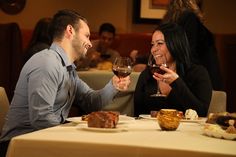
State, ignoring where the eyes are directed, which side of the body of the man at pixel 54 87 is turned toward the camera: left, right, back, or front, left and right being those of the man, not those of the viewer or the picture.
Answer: right

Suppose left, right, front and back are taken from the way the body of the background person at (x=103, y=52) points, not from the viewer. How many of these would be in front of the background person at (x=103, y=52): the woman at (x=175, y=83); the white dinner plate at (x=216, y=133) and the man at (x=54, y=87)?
3

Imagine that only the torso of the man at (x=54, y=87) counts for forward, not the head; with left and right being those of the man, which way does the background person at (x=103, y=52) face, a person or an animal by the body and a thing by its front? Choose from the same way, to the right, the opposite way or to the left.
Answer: to the right

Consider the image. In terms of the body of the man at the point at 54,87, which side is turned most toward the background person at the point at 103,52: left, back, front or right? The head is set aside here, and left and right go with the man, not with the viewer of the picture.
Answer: left

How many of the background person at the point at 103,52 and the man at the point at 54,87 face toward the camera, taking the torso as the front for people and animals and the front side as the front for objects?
1

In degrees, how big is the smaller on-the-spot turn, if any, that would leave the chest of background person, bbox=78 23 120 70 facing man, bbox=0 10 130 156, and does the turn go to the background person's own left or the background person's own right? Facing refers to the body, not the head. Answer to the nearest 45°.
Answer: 0° — they already face them

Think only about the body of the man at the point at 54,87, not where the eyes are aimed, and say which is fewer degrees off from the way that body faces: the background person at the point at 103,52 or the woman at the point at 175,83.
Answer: the woman

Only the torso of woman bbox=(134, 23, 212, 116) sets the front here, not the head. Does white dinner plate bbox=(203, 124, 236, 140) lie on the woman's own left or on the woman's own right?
on the woman's own left

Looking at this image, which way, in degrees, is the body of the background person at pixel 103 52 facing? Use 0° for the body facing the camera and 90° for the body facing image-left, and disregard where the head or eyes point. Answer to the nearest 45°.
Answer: approximately 0°

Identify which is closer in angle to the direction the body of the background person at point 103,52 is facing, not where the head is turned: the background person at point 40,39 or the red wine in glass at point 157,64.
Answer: the red wine in glass

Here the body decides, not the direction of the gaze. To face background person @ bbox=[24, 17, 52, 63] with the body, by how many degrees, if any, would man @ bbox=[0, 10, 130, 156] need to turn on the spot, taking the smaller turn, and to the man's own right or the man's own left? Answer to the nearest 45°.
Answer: approximately 90° to the man's own left

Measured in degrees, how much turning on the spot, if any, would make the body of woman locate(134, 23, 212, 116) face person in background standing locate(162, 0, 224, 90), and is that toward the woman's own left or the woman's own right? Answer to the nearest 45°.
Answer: approximately 135° to the woman's own right
